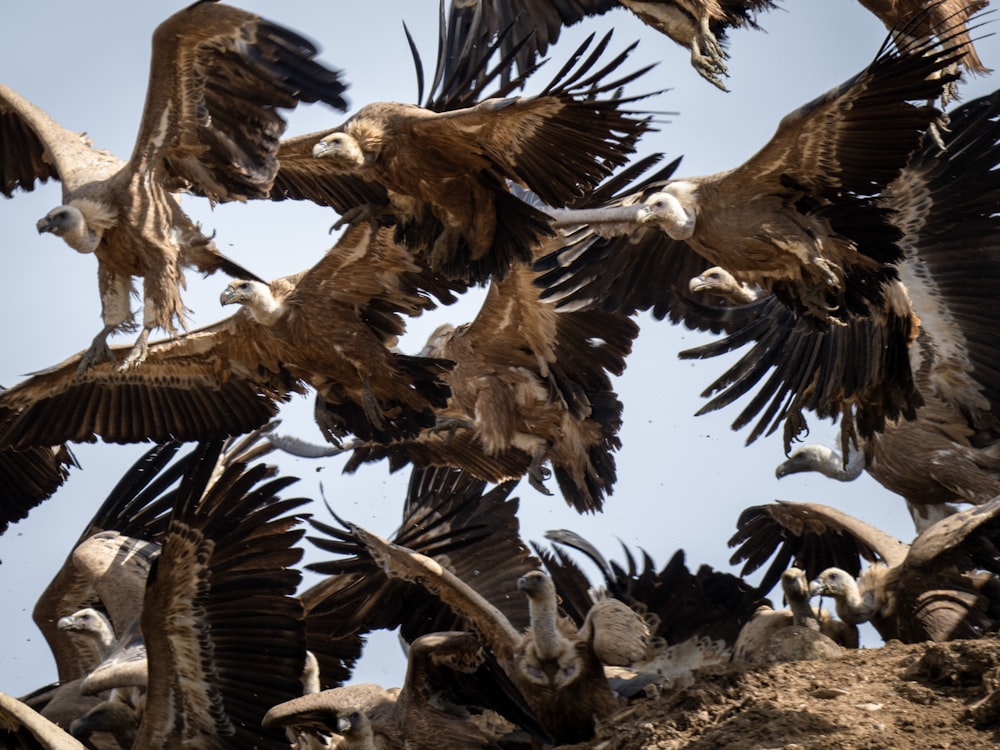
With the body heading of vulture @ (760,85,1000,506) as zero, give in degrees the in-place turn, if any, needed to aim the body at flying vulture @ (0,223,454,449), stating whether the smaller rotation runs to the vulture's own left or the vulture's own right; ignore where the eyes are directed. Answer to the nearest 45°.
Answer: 0° — it already faces it

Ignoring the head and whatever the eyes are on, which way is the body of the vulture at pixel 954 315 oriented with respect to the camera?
to the viewer's left

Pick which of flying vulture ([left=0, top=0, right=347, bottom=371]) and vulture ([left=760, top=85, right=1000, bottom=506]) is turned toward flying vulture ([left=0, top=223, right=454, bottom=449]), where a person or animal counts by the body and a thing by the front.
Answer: the vulture

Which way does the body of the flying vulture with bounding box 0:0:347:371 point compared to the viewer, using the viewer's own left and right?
facing the viewer and to the left of the viewer
